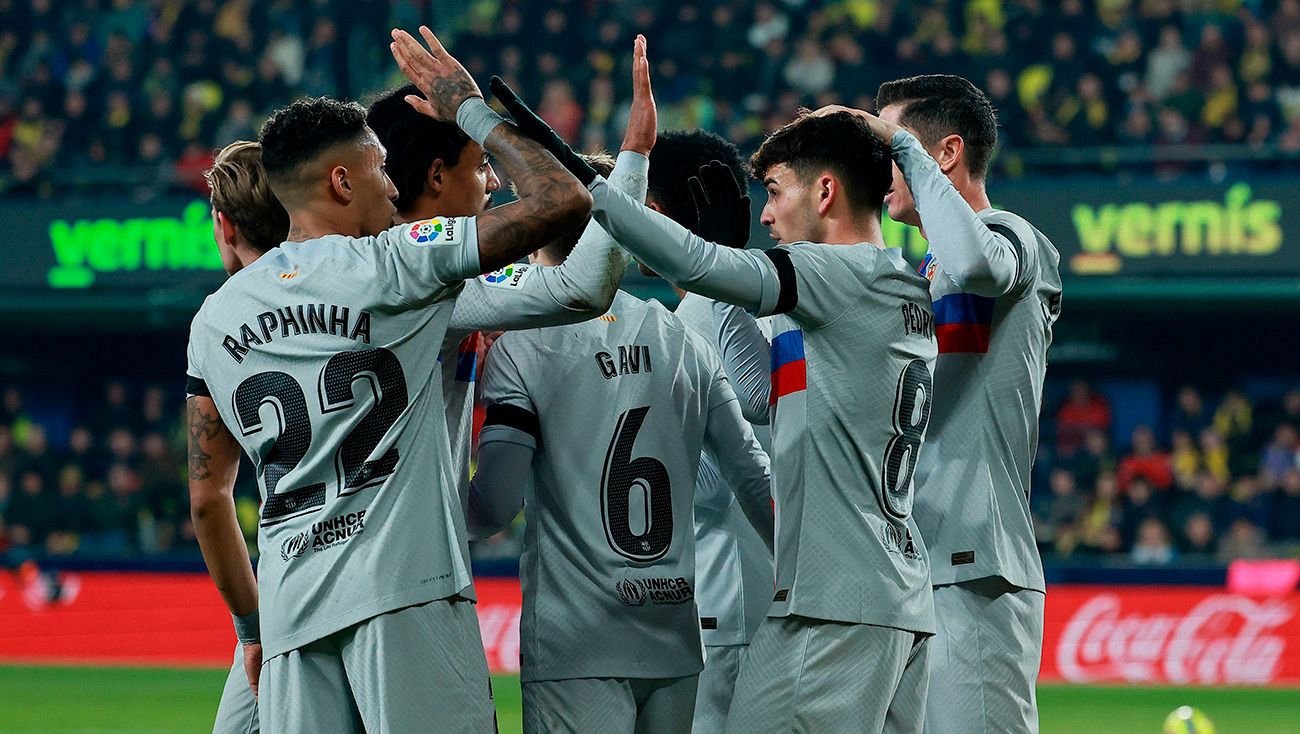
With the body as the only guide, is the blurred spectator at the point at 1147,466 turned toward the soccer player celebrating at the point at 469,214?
yes

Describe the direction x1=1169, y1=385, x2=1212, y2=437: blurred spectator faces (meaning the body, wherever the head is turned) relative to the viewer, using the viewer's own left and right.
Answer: facing the viewer

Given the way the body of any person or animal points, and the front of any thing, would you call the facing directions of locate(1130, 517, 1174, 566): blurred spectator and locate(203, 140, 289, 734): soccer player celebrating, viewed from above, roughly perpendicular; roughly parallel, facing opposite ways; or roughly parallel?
roughly perpendicular

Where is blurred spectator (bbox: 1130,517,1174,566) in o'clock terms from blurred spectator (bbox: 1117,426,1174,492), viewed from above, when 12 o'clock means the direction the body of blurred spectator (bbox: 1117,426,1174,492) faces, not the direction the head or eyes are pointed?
blurred spectator (bbox: 1130,517,1174,566) is roughly at 12 o'clock from blurred spectator (bbox: 1117,426,1174,492).

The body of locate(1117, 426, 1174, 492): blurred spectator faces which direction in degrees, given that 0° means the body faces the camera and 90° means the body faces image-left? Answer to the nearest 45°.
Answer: approximately 0°

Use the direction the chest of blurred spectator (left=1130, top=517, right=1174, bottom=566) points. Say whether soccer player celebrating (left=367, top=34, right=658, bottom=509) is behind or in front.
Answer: in front

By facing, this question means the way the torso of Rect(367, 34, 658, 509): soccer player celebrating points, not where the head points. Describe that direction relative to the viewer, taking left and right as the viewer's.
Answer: facing to the right of the viewer

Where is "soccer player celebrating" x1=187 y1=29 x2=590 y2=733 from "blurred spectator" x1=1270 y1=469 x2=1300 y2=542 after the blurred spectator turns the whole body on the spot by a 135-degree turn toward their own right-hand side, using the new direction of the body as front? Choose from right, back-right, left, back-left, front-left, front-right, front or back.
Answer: back-left

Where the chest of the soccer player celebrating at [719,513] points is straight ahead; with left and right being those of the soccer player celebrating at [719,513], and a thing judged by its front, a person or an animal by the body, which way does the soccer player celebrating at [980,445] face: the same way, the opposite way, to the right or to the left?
the same way

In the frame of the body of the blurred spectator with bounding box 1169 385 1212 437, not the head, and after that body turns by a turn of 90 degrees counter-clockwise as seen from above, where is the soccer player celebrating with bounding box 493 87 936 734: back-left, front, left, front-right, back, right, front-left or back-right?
right

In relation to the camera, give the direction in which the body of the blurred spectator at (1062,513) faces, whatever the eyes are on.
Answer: toward the camera

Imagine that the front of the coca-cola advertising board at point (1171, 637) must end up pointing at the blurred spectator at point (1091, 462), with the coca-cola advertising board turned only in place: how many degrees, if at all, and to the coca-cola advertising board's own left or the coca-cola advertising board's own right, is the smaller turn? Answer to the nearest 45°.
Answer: approximately 180°

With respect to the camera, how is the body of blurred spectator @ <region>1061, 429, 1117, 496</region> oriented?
toward the camera

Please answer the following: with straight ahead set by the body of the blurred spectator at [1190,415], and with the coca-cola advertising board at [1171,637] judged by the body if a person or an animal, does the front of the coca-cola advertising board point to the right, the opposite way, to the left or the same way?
the same way

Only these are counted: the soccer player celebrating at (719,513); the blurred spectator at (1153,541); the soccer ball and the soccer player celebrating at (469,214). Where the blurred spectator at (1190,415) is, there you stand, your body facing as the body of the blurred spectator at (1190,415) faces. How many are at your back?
0
